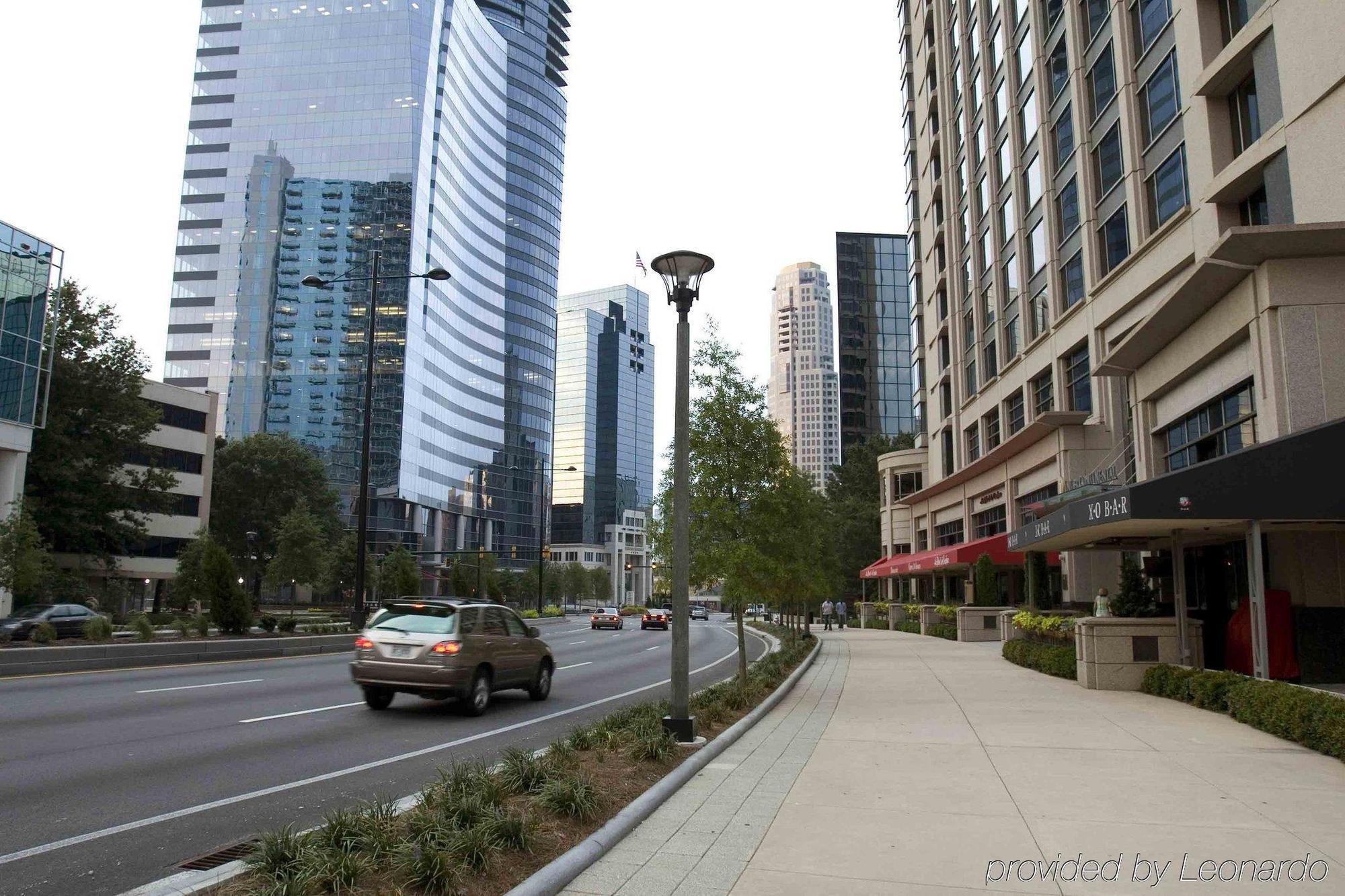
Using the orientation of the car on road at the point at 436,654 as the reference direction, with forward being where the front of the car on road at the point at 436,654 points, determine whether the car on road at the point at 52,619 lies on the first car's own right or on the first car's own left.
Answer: on the first car's own left

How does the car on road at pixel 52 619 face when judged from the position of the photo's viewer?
facing to the left of the viewer

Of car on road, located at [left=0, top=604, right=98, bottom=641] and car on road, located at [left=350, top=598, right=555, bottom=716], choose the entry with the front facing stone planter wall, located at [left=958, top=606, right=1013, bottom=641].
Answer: car on road, located at [left=350, top=598, right=555, bottom=716]

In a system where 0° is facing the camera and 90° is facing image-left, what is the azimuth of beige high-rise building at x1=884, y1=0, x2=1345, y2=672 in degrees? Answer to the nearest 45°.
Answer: approximately 45°

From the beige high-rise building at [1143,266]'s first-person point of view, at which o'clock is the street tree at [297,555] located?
The street tree is roughly at 2 o'clock from the beige high-rise building.

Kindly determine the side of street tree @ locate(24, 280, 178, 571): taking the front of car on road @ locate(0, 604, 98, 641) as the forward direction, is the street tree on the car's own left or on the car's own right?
on the car's own right

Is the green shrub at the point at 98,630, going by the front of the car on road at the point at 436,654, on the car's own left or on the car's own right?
on the car's own left

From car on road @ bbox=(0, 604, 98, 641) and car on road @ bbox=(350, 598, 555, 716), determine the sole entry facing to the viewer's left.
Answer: car on road @ bbox=(0, 604, 98, 641)

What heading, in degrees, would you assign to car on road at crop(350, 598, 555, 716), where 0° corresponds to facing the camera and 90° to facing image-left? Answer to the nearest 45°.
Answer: approximately 225°

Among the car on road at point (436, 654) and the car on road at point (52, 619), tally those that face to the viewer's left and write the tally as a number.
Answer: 1

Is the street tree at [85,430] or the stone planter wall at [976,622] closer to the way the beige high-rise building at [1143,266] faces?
the street tree
